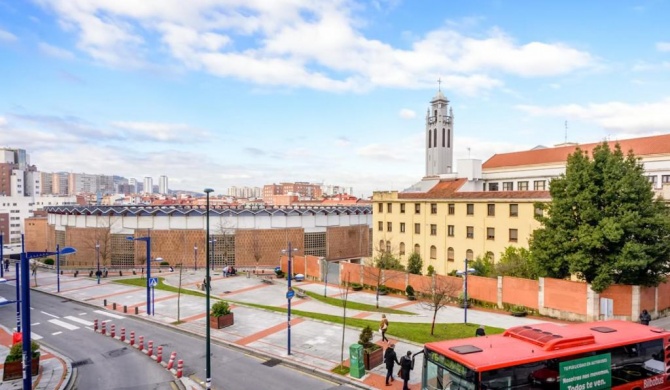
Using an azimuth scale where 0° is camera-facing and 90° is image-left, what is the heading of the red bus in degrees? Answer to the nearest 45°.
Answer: approximately 45°

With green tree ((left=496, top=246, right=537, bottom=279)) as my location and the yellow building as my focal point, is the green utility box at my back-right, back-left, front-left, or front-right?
back-left

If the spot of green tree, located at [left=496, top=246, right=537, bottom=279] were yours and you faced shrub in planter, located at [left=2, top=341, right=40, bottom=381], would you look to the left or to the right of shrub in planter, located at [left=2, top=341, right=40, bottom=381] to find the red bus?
left

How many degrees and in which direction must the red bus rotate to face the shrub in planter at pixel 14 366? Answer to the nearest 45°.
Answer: approximately 45° to its right

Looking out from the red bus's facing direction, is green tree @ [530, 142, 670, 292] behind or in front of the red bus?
behind

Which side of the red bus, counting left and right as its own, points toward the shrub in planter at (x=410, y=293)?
right

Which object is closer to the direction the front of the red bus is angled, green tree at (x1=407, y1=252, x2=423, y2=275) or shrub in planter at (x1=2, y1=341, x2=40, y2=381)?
the shrub in planter

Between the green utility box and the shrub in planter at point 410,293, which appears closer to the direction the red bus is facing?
the green utility box

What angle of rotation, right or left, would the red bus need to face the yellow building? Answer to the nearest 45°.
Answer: approximately 135° to its right

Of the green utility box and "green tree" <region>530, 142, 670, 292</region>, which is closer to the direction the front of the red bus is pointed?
the green utility box

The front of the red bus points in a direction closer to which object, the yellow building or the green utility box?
the green utility box
